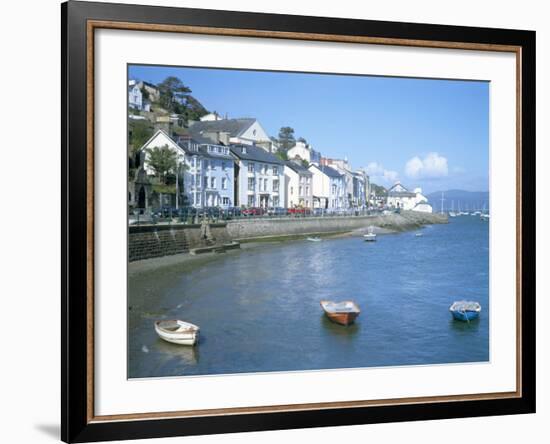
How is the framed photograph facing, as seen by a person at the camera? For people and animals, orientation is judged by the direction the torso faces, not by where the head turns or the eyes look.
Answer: facing the viewer and to the right of the viewer
